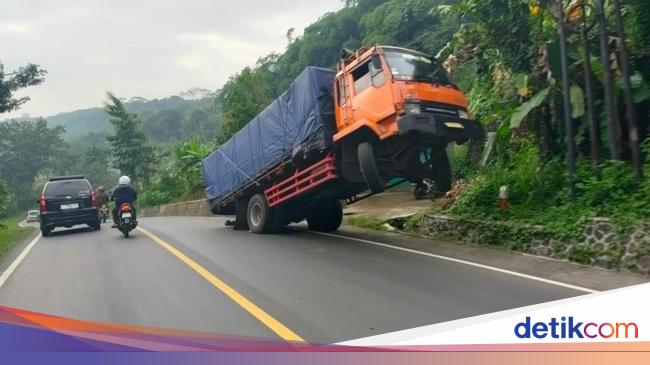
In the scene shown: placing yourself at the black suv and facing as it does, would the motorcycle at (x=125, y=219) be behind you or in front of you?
behind

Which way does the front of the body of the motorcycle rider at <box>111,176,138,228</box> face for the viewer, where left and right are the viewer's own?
facing away from the viewer

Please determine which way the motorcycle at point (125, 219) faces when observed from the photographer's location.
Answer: facing away from the viewer

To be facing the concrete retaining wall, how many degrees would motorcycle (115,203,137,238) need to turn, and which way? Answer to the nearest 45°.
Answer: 0° — it already faces it

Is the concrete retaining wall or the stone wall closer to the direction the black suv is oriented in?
the concrete retaining wall

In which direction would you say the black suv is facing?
away from the camera
